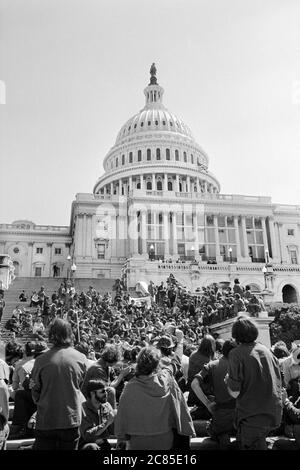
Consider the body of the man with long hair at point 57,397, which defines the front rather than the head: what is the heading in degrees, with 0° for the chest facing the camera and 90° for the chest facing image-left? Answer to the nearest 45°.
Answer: approximately 180°

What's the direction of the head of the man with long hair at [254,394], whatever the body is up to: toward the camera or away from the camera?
away from the camera

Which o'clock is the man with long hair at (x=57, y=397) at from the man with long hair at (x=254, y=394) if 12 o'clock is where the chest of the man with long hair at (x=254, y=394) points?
the man with long hair at (x=57, y=397) is roughly at 10 o'clock from the man with long hair at (x=254, y=394).

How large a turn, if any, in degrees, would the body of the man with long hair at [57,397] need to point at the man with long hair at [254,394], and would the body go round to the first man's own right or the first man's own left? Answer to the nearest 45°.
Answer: approximately 90° to the first man's own right

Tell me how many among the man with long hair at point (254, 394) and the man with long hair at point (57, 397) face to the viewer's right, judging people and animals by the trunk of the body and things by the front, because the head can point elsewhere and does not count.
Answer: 0

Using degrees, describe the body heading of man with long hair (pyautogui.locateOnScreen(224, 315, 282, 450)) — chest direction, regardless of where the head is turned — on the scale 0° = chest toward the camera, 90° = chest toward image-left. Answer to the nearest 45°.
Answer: approximately 135°
